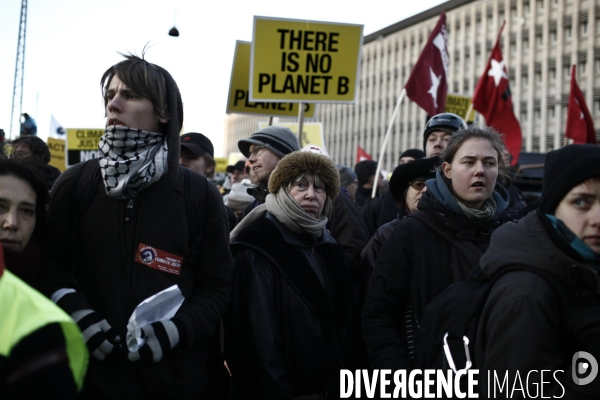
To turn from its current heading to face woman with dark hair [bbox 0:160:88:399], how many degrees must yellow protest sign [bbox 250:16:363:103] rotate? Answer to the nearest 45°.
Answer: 0° — it already faces them

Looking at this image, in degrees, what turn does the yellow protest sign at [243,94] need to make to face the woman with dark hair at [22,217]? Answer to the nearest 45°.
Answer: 0° — it already faces them

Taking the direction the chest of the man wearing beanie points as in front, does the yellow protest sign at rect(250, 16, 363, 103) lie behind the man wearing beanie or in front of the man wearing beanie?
behind

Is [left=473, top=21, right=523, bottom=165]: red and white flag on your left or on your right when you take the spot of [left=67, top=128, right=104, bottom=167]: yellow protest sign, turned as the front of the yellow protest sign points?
on your left

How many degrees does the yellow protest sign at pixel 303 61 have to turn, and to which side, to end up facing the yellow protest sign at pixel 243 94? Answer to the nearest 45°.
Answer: approximately 135° to its right
